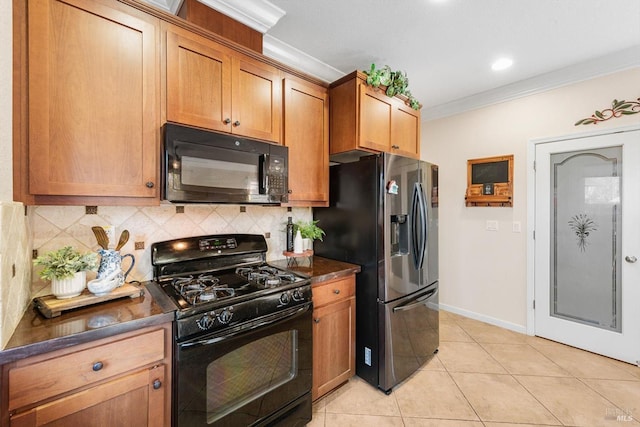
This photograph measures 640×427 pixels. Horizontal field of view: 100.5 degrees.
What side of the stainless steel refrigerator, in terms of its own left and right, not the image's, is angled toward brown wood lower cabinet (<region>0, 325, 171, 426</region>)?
right

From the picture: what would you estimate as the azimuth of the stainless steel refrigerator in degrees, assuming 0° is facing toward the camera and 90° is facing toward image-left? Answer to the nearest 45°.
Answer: approximately 315°

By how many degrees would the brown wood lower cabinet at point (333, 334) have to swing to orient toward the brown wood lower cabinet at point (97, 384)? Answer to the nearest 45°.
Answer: approximately 90° to its right

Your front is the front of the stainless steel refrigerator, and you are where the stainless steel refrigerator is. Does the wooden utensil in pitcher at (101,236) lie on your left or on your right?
on your right

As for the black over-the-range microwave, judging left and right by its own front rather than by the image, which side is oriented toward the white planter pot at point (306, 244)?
left

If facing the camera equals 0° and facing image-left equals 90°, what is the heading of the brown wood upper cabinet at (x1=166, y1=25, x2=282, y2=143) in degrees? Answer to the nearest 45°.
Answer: approximately 315°

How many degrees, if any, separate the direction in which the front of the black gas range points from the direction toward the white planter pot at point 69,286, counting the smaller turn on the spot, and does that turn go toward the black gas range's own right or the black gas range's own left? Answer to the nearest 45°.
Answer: approximately 135° to the black gas range's own right

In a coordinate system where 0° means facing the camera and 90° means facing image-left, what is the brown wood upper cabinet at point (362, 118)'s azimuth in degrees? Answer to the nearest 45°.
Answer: approximately 315°

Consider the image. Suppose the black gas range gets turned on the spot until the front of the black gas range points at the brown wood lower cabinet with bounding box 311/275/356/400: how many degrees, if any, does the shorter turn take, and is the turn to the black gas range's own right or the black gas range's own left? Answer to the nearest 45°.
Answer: approximately 45° to the black gas range's own left

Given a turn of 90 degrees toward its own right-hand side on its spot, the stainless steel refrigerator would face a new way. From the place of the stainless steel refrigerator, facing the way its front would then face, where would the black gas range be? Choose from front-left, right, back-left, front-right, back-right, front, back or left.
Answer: front
